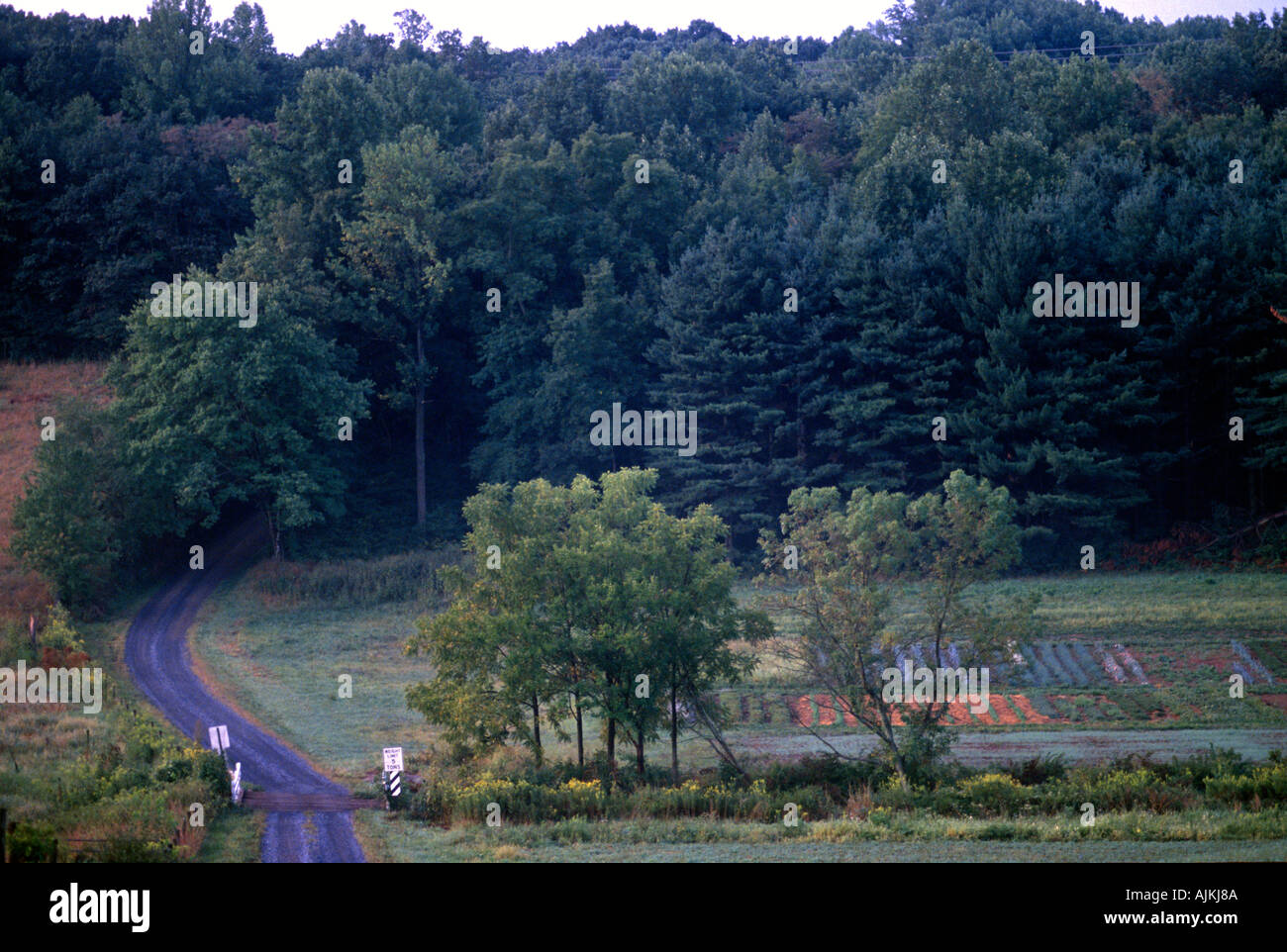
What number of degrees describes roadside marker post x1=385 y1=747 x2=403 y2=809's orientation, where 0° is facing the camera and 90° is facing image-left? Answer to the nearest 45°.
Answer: approximately 0°

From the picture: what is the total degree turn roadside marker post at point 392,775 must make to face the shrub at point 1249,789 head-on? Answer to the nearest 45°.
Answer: approximately 45° to its left

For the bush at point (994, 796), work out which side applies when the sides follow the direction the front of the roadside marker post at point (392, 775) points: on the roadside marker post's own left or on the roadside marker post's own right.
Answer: on the roadside marker post's own left

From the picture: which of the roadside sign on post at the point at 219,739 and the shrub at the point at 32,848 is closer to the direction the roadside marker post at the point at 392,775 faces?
the shrub

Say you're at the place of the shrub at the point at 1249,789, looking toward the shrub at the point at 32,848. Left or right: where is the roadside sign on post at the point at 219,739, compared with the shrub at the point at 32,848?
right

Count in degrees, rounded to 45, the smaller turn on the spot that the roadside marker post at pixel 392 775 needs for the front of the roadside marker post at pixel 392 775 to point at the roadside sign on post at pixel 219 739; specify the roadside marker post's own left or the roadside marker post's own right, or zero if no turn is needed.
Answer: approximately 135° to the roadside marker post's own right

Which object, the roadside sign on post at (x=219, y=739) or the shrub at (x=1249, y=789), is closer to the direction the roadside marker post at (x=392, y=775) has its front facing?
the shrub

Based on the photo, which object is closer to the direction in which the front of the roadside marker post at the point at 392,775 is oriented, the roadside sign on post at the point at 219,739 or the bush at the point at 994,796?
the bush

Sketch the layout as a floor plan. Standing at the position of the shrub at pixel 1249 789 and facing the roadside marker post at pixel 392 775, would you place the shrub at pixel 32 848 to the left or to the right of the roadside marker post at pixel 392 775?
left
